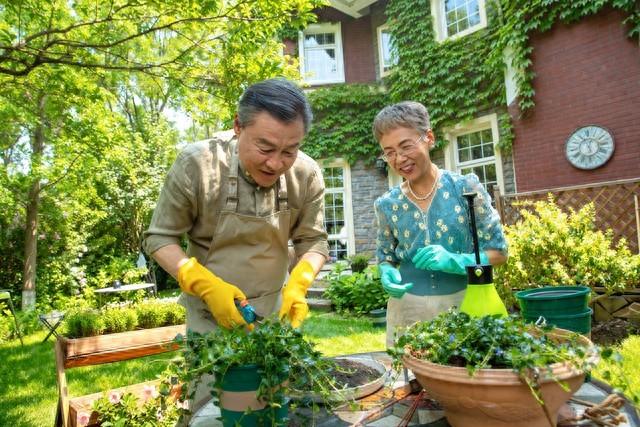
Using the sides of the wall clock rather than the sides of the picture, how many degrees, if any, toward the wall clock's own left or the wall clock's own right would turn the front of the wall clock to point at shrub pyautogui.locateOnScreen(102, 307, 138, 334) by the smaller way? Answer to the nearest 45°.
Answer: approximately 45° to the wall clock's own right

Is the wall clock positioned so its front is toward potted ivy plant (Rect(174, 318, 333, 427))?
yes

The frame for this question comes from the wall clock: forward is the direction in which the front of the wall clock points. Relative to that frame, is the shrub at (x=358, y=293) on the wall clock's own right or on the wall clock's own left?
on the wall clock's own right

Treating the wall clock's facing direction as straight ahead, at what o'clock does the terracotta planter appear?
The terracotta planter is roughly at 12 o'clock from the wall clock.

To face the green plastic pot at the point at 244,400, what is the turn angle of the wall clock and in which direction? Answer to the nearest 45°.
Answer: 0° — it already faces it

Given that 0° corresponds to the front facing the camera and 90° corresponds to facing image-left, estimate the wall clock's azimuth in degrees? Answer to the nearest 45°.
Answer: approximately 0°

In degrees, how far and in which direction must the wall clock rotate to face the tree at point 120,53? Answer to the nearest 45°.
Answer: approximately 45° to its right

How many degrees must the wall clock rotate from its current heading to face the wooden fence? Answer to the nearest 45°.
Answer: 0° — it already faces it

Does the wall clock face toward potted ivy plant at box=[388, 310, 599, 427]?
yes

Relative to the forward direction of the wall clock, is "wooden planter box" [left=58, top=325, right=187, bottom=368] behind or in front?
in front

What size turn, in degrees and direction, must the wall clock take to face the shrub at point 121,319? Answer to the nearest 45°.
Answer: approximately 45° to its right

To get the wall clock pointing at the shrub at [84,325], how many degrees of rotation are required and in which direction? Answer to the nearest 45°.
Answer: approximately 45° to its right

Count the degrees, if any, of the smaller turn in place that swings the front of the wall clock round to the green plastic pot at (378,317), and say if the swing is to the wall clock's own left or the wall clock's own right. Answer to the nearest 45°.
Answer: approximately 45° to the wall clock's own right
